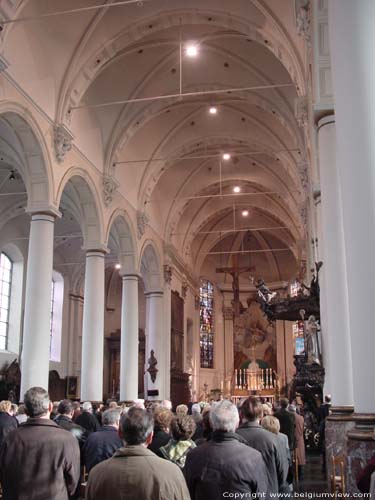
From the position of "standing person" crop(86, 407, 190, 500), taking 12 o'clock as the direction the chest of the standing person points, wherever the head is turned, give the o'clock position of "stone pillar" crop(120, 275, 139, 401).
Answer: The stone pillar is roughly at 12 o'clock from the standing person.

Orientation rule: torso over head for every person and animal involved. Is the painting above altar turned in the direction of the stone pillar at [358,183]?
yes

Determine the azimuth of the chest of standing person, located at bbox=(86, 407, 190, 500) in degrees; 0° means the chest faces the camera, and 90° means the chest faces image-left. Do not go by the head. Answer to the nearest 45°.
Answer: approximately 180°

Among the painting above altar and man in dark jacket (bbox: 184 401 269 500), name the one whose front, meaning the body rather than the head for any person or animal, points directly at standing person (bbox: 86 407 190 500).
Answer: the painting above altar

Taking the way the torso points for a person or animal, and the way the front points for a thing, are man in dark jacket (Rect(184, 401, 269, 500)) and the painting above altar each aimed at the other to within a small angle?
yes

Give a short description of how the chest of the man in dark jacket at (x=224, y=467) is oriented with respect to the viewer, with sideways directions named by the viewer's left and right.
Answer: facing away from the viewer

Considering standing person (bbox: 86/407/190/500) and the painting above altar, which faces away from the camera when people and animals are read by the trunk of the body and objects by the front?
the standing person

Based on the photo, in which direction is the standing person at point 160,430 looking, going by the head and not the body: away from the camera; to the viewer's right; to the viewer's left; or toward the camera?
away from the camera

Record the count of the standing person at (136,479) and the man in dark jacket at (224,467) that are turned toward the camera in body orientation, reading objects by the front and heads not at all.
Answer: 0

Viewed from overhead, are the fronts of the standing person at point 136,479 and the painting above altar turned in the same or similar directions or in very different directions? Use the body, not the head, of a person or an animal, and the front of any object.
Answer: very different directions

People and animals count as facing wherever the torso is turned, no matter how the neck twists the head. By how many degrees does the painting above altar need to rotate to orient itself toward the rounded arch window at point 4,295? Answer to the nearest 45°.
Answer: approximately 45° to its right

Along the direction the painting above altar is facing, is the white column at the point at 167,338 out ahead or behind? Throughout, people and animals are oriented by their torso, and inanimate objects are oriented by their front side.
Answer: ahead

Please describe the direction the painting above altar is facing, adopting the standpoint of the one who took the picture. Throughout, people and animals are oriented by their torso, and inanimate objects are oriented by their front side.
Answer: facing the viewer

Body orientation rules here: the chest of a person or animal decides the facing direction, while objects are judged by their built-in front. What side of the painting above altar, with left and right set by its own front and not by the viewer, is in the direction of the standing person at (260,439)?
front

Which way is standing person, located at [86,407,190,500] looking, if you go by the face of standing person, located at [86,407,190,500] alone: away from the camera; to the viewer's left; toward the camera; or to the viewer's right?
away from the camera

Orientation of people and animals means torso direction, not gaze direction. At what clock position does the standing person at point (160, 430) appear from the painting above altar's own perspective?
The standing person is roughly at 12 o'clock from the painting above altar.

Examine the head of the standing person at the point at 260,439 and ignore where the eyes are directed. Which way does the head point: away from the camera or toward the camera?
away from the camera

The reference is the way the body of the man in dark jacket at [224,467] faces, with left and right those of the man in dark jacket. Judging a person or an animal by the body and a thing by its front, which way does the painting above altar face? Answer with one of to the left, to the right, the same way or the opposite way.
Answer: the opposite way

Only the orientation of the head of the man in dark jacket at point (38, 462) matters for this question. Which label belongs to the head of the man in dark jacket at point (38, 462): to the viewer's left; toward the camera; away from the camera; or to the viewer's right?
away from the camera

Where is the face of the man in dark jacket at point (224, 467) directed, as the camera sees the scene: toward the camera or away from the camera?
away from the camera
